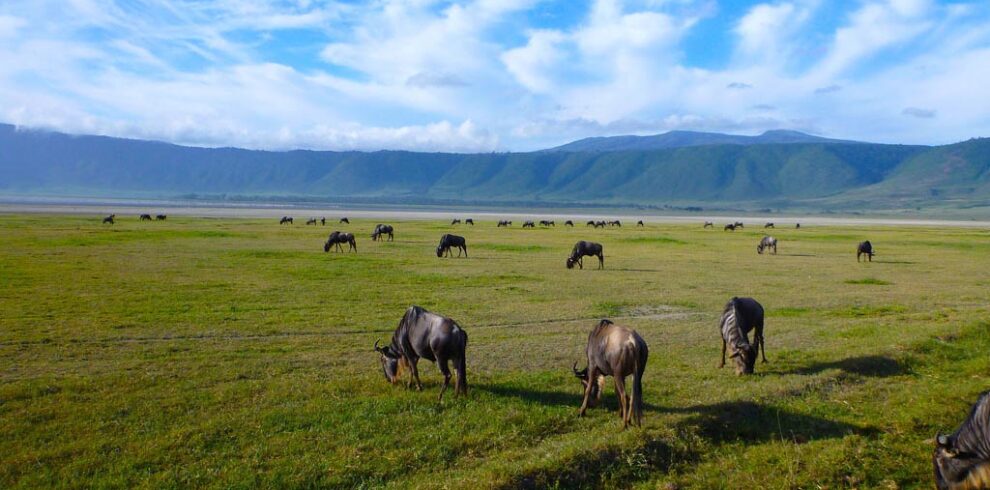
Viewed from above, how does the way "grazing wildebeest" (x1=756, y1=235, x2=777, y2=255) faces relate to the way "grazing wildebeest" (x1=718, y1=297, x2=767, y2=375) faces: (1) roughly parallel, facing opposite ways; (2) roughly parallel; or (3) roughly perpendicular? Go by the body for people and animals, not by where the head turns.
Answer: roughly perpendicular

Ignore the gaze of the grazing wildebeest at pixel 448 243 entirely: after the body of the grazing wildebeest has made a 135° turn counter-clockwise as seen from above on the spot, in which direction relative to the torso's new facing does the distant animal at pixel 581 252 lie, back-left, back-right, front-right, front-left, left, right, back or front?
front

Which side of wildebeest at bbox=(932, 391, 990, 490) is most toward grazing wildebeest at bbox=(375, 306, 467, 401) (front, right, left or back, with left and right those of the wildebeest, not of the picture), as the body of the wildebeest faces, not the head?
front

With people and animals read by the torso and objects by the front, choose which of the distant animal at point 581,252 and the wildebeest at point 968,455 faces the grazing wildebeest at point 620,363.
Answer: the wildebeest

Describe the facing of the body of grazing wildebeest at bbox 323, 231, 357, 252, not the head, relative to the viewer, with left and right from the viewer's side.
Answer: facing to the left of the viewer

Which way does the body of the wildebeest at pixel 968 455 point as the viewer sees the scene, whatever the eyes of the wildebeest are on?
to the viewer's left

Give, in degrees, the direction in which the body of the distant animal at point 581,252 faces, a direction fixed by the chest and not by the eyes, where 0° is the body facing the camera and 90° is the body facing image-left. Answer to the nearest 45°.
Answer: approximately 90°

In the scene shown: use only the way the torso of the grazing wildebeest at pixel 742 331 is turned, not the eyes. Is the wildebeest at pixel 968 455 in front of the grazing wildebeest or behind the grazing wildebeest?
in front

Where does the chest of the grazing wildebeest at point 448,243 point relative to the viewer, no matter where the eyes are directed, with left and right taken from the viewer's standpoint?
facing to the left of the viewer

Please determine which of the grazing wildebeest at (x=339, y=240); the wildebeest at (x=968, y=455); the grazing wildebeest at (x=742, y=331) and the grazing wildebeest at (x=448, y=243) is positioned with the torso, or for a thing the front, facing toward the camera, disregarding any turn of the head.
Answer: the grazing wildebeest at (x=742, y=331)

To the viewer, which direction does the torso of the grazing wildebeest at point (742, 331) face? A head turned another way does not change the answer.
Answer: toward the camera

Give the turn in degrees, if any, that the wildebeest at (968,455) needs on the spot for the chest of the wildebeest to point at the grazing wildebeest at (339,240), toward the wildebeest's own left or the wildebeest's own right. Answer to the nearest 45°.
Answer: approximately 45° to the wildebeest's own right

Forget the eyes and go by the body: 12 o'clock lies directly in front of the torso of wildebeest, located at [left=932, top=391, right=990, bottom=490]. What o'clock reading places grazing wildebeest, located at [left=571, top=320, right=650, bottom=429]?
The grazing wildebeest is roughly at 12 o'clock from the wildebeest.

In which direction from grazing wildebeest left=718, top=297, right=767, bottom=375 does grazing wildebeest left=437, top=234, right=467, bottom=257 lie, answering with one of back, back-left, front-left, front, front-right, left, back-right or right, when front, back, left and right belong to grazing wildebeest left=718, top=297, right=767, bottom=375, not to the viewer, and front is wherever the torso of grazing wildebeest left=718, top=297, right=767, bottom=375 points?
back-right
